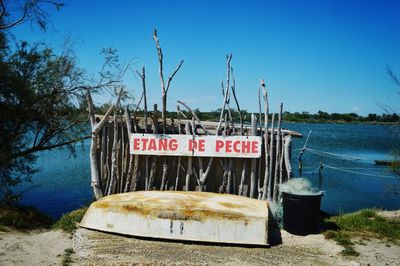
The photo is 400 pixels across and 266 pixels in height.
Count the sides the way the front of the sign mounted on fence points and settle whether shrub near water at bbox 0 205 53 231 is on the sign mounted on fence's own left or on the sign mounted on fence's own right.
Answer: on the sign mounted on fence's own right

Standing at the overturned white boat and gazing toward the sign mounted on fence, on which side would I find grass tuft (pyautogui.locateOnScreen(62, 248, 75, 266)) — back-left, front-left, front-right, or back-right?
back-left

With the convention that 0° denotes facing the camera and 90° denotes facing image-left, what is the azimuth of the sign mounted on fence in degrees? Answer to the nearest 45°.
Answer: approximately 0°

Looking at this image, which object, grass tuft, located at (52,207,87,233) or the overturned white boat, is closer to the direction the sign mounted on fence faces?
the overturned white boat

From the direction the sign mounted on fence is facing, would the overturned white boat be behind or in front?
in front

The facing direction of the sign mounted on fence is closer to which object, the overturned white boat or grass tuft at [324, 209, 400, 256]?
the overturned white boat

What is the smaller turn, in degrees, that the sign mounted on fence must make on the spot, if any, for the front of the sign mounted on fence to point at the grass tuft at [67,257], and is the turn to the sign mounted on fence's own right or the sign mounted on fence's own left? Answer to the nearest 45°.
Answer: approximately 45° to the sign mounted on fence's own right

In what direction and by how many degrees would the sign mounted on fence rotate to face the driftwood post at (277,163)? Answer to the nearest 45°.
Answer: approximately 90° to its left

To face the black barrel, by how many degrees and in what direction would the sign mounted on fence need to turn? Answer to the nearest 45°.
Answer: approximately 45° to its left

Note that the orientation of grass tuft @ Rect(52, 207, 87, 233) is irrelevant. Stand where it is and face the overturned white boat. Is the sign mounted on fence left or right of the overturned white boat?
left

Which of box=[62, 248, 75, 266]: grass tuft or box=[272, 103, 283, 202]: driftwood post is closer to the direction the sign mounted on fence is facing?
the grass tuft

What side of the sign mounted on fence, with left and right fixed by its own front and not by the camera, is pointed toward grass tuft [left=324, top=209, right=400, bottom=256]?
left
